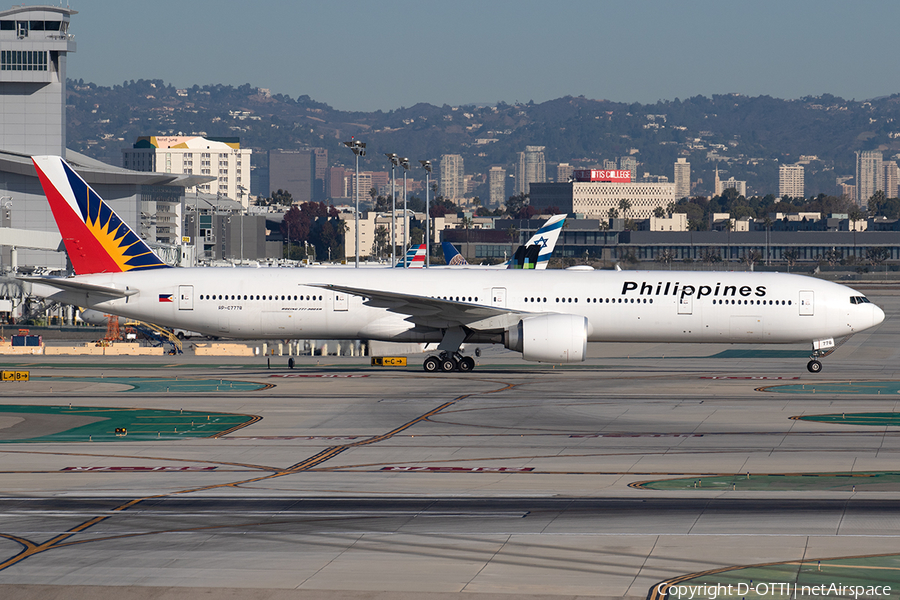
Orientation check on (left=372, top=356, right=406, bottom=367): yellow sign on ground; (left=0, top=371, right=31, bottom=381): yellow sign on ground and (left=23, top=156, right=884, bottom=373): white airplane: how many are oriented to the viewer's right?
1

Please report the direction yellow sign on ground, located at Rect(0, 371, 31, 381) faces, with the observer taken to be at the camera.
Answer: facing the viewer

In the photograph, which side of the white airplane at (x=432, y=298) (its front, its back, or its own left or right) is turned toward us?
right

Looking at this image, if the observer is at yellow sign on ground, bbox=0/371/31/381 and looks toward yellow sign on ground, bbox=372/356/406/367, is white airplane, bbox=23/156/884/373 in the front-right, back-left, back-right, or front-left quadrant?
front-right

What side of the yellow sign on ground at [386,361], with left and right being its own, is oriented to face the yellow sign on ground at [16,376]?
right

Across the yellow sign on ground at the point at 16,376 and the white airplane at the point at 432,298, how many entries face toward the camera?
1

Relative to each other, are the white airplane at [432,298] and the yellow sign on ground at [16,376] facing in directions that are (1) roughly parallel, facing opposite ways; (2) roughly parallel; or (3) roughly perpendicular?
roughly perpendicular

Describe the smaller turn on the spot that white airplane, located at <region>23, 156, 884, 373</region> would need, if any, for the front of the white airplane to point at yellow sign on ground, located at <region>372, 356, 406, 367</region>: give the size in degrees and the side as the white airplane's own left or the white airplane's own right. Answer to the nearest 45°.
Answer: approximately 135° to the white airplane's own left

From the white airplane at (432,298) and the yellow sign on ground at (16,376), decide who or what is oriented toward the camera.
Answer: the yellow sign on ground

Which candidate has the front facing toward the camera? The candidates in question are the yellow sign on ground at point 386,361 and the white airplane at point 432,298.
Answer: the yellow sign on ground

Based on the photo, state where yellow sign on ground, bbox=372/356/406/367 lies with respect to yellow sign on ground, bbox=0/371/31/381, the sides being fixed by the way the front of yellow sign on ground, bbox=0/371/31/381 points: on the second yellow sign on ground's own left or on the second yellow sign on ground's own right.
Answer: on the second yellow sign on ground's own left

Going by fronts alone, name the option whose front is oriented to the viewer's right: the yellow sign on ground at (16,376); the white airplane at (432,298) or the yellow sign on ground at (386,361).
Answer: the white airplane

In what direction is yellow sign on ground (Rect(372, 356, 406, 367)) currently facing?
toward the camera

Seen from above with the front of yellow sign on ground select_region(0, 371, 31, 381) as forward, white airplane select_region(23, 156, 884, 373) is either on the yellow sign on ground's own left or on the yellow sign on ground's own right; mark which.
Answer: on the yellow sign on ground's own left

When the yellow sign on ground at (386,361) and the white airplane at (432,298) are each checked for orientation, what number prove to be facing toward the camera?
1
